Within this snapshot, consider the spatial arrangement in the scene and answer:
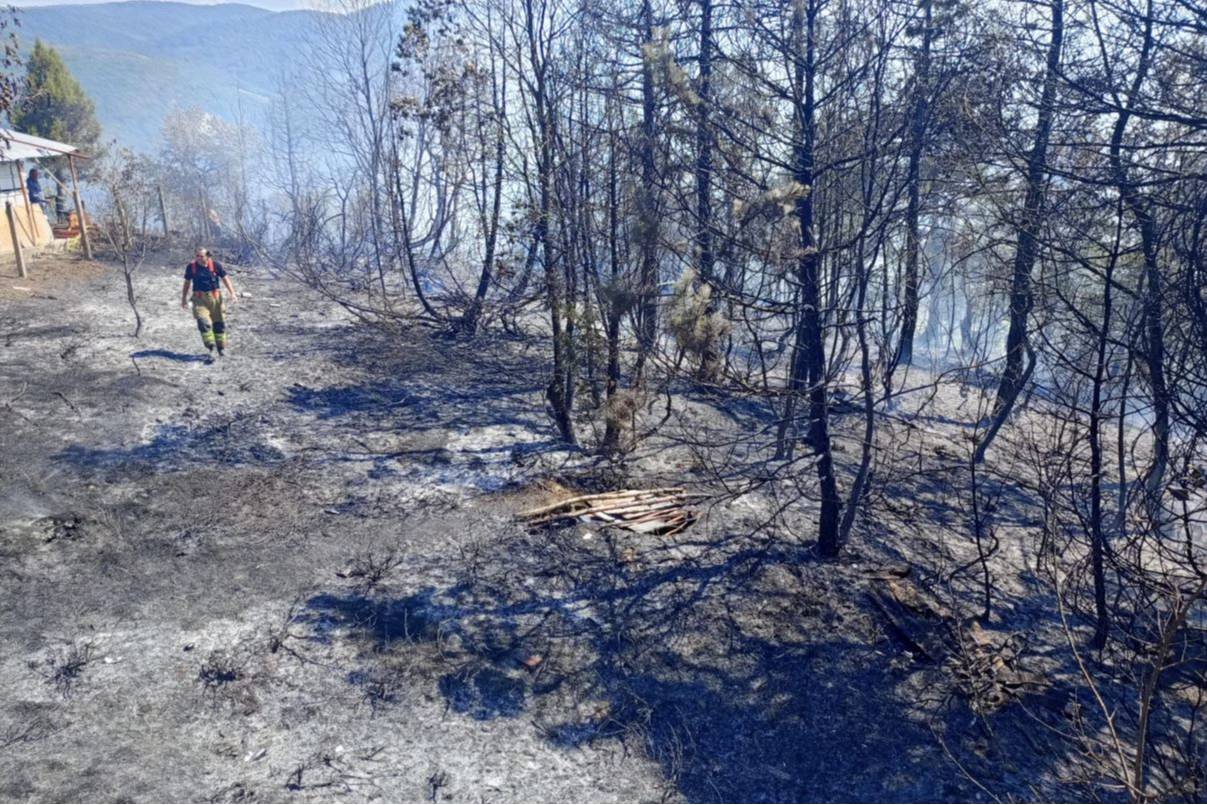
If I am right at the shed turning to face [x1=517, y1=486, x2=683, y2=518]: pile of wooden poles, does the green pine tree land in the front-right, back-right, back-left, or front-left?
back-left

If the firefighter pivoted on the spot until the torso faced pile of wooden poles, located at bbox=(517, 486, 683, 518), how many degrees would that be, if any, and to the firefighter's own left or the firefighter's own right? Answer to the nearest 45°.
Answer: approximately 45° to the firefighter's own left

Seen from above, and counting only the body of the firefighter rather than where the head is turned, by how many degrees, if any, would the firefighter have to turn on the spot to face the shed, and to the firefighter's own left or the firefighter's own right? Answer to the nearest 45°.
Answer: approximately 180°

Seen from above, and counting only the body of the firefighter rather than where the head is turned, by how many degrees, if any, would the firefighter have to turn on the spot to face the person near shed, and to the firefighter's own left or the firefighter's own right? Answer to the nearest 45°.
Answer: approximately 180°

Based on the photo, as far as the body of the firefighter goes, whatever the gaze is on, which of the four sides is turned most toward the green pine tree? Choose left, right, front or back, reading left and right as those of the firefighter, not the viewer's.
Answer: back

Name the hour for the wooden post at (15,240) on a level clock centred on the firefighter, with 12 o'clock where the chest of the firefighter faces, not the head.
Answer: The wooden post is roughly at 5 o'clock from the firefighter.

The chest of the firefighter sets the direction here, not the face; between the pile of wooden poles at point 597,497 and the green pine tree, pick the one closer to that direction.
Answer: the pile of wooden poles

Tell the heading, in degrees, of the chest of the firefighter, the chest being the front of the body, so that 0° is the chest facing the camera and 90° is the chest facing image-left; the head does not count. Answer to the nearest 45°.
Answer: approximately 0°
